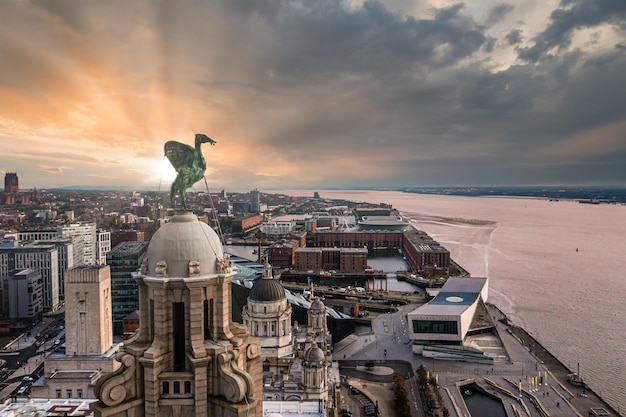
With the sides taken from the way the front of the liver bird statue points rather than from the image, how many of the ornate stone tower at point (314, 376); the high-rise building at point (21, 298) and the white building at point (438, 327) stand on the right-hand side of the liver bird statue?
0

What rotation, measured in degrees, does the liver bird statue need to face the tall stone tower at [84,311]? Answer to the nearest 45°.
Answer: approximately 90° to its left

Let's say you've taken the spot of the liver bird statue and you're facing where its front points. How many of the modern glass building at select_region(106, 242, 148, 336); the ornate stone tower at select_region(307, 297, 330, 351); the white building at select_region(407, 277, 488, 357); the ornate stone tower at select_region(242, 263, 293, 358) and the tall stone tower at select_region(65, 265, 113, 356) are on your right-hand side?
0

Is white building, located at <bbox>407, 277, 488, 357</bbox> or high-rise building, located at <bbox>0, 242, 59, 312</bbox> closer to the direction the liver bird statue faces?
the white building

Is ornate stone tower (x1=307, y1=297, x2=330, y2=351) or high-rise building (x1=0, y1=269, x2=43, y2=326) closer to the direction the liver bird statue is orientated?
the ornate stone tower

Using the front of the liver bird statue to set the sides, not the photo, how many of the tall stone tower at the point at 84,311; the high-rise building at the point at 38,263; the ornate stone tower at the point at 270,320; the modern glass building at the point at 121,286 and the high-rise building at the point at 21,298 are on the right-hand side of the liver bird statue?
0

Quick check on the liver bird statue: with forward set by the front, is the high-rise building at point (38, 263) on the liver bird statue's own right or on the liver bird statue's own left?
on the liver bird statue's own left

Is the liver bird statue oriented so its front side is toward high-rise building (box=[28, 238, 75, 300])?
no

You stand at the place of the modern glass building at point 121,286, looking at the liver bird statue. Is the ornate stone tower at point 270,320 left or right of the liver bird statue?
left

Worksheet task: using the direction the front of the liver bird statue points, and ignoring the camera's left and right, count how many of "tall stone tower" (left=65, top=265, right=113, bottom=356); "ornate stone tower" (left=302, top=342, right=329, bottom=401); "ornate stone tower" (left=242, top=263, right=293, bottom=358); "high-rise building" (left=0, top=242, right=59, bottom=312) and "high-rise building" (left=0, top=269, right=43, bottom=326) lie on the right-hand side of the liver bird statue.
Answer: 0

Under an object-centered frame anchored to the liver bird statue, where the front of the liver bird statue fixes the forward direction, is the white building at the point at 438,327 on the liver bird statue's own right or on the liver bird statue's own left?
on the liver bird statue's own left

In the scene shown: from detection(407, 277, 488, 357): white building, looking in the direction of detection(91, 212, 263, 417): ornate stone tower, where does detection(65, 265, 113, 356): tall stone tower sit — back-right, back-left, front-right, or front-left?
front-right

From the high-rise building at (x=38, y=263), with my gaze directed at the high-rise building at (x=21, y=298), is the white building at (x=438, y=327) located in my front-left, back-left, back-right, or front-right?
front-left

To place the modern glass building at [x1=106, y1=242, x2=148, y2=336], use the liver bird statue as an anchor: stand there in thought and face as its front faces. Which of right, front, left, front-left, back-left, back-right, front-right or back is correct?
left

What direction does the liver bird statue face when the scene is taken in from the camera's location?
facing to the right of the viewer

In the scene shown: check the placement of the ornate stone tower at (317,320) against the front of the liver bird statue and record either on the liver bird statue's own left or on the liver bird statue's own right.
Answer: on the liver bird statue's own left

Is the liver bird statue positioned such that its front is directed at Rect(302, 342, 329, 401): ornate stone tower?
no

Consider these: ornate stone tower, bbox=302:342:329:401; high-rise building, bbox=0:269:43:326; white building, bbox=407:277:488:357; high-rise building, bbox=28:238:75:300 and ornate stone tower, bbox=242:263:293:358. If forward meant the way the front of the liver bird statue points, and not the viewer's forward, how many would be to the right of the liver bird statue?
0
